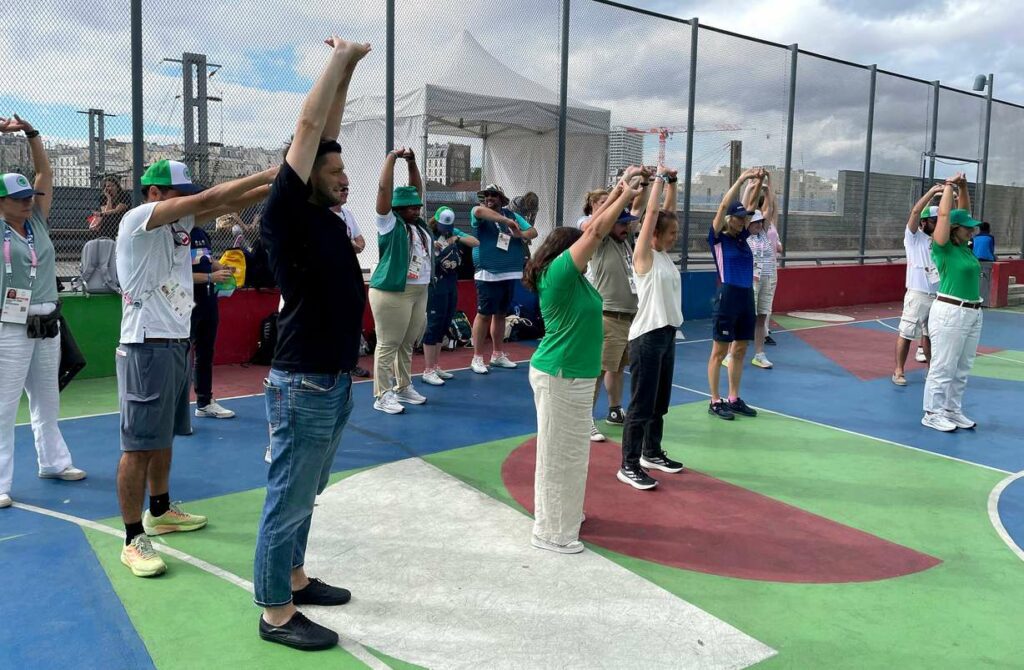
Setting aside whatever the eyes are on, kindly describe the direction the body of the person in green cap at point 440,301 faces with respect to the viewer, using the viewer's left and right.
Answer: facing the viewer and to the right of the viewer

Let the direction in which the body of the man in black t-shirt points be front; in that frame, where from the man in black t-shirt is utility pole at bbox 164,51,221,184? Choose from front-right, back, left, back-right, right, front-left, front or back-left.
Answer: left

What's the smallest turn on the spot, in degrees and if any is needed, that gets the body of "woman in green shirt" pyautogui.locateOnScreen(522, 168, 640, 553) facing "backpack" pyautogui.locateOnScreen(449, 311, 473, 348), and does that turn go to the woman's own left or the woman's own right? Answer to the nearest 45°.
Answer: approximately 90° to the woman's own left

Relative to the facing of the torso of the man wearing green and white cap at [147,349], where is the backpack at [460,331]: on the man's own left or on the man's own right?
on the man's own left

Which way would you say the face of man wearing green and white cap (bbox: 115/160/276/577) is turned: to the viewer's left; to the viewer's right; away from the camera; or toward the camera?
to the viewer's right

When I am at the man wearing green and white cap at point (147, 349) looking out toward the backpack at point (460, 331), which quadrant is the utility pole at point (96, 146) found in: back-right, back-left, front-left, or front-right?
front-left

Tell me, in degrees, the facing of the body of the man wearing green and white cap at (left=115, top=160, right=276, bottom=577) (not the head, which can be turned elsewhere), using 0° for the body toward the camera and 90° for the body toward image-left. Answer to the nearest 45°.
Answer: approximately 315°

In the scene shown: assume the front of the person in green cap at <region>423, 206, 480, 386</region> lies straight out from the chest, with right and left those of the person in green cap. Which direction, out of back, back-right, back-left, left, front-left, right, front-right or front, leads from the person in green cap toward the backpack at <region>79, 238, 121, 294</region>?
back-right

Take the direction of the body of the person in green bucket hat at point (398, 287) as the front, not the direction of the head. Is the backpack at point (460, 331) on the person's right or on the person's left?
on the person's left

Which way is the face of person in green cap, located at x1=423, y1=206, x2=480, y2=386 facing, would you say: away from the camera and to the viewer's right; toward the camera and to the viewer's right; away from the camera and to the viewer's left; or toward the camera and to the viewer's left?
toward the camera and to the viewer's right
